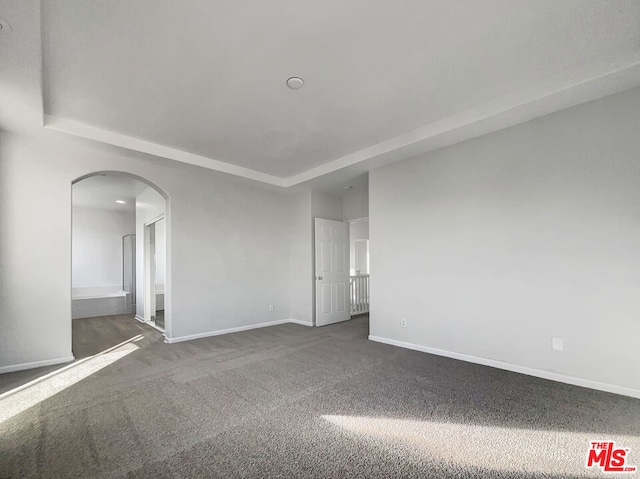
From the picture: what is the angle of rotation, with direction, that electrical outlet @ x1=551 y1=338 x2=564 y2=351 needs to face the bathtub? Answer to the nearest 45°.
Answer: approximately 90° to its right

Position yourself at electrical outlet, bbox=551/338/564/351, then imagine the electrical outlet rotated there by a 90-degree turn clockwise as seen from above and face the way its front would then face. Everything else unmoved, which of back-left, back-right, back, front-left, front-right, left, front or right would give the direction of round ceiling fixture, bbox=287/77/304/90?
front-left

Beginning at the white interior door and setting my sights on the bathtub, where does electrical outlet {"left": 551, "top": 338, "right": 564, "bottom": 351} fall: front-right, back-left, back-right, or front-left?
back-left

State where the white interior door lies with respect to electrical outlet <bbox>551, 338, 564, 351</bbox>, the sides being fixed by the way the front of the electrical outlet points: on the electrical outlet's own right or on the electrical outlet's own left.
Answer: on the electrical outlet's own right
